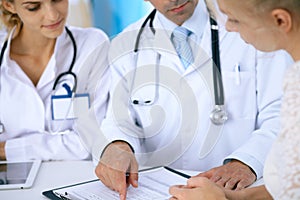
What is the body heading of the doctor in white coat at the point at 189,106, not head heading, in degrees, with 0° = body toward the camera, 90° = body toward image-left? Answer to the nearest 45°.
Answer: approximately 0°

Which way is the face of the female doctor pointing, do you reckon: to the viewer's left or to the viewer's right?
to the viewer's right

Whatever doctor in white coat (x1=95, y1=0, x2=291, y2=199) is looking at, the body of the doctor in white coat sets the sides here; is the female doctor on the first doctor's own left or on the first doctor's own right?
on the first doctor's own right

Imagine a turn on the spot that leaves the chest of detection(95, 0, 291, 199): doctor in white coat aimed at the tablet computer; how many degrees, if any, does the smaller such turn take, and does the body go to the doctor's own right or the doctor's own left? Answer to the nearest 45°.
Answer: approximately 90° to the doctor's own right
